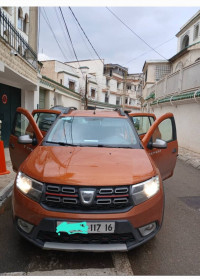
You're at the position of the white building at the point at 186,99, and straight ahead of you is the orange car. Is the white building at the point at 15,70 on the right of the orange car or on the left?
right

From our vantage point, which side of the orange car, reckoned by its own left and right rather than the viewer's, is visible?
front

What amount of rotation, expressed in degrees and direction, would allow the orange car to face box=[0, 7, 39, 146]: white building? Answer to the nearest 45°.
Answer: approximately 135° to its right

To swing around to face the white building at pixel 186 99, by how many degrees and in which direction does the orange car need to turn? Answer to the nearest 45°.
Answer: approximately 135° to its left
